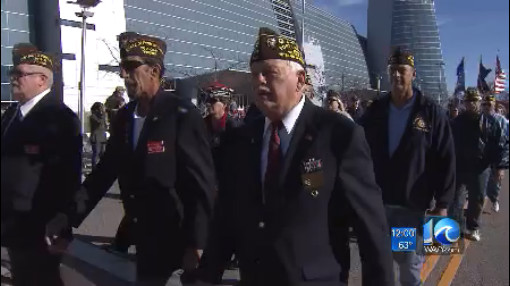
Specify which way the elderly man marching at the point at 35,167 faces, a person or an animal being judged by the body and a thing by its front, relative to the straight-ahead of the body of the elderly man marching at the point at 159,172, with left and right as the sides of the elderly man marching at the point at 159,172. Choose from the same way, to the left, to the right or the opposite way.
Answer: the same way

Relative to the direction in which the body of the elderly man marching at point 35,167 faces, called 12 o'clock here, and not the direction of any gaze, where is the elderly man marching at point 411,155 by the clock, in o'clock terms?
the elderly man marching at point 411,155 is roughly at 7 o'clock from the elderly man marching at point 35,167.

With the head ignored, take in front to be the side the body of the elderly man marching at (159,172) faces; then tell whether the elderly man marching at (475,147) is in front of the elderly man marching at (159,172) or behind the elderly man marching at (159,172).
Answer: behind

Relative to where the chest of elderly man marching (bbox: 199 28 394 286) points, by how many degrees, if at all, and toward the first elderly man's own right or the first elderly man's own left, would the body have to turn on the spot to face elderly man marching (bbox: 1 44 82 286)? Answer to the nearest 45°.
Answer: approximately 45° to the first elderly man's own right

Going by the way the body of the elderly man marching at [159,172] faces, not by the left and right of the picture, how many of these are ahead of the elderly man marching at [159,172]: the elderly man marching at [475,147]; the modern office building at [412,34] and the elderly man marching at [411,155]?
0

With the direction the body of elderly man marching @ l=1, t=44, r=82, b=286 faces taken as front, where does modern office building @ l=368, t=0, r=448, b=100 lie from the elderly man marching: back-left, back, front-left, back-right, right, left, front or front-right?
back-left

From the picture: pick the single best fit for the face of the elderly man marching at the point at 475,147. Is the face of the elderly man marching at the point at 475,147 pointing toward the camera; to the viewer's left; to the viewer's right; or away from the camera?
toward the camera

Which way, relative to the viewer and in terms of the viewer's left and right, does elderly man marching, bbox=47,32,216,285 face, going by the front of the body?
facing the viewer and to the left of the viewer

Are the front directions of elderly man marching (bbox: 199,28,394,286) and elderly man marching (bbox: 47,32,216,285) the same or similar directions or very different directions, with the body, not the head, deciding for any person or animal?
same or similar directions

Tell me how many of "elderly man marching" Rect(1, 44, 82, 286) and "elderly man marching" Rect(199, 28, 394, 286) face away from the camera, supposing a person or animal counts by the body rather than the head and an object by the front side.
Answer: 0

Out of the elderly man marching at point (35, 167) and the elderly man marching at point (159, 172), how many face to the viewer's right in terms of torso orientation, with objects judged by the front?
0
